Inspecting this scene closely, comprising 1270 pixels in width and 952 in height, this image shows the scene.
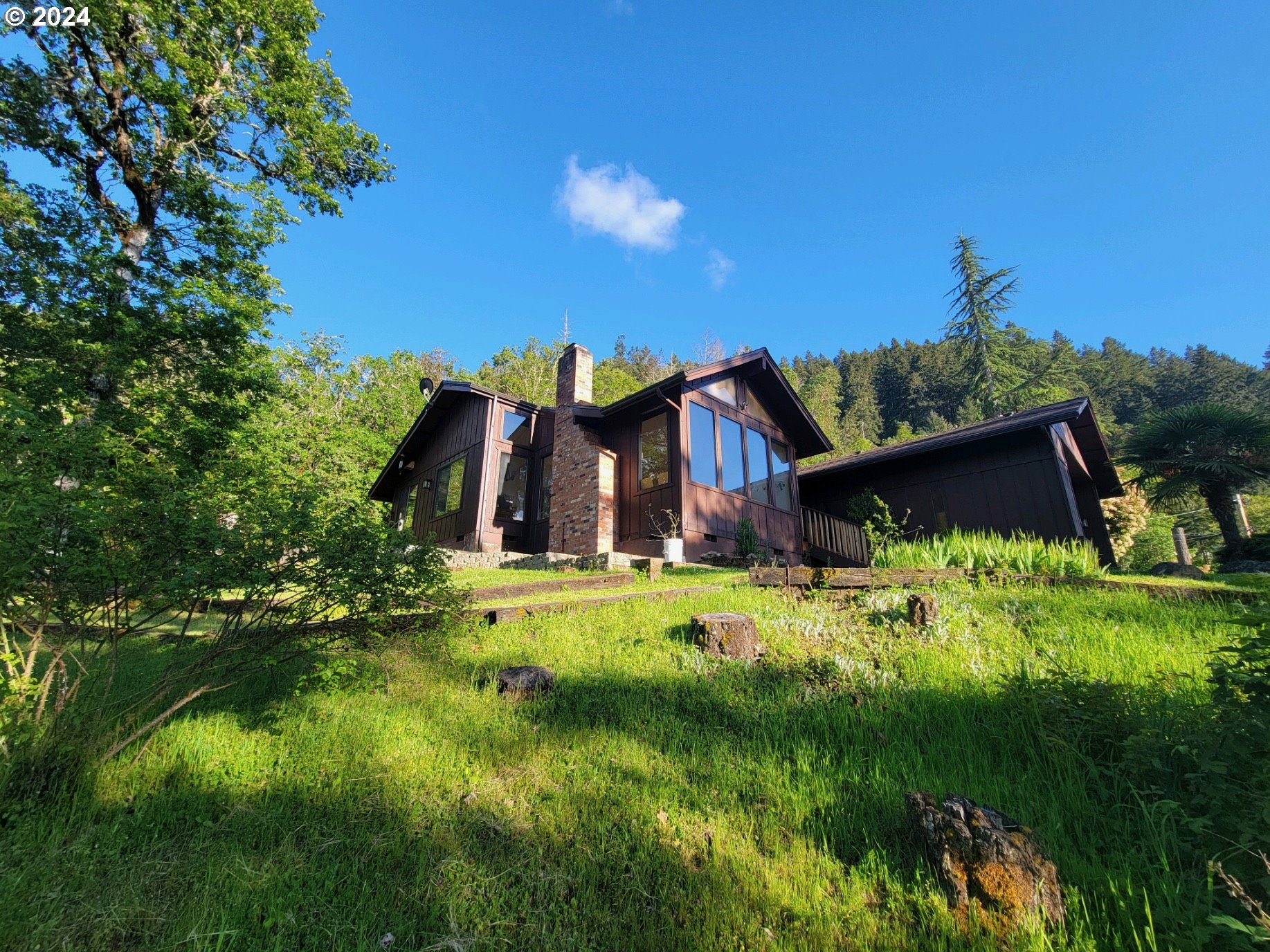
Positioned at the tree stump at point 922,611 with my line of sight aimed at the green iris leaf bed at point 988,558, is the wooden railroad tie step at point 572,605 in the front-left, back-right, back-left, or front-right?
back-left

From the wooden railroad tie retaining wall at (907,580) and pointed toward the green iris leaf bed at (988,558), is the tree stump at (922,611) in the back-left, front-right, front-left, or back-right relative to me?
back-right

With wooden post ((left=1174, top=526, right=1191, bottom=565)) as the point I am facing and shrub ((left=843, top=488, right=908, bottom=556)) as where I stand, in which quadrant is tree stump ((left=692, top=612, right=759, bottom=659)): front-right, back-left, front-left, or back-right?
back-right

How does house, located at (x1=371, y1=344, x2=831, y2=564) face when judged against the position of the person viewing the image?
facing the viewer and to the right of the viewer

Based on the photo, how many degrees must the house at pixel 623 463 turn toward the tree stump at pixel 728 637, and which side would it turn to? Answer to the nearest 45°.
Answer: approximately 45° to its right

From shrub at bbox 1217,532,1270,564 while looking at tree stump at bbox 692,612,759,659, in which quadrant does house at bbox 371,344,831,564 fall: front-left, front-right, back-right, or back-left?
front-right

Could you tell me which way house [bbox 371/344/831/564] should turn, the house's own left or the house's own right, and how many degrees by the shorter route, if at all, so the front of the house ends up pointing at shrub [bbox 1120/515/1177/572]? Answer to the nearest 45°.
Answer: approximately 45° to the house's own left

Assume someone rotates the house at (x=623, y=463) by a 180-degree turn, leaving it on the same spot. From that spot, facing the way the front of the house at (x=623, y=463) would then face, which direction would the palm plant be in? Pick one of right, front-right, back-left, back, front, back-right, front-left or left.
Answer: back-right
